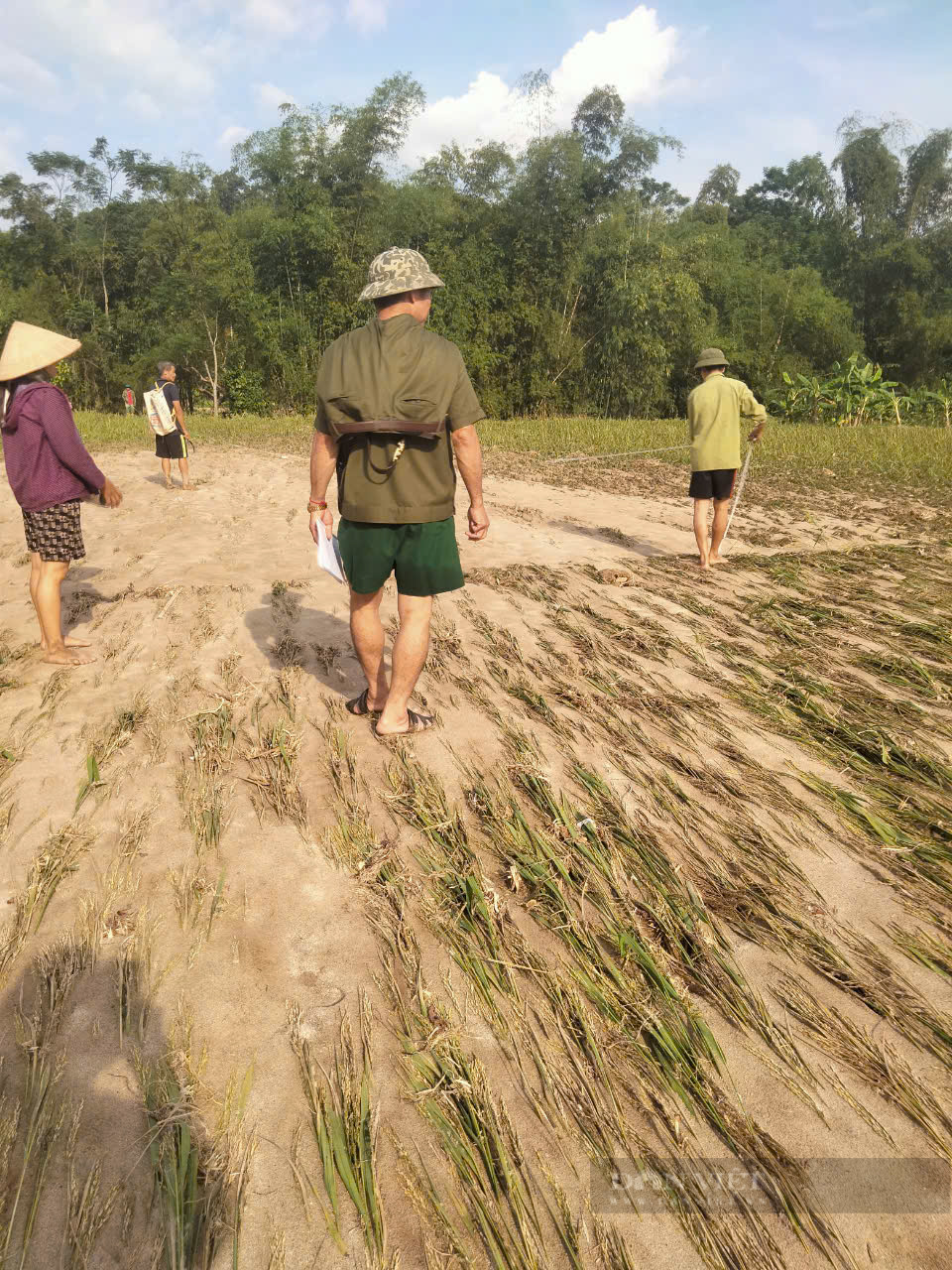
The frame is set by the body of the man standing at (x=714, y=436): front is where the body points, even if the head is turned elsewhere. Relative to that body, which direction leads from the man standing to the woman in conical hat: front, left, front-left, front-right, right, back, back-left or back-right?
back-left

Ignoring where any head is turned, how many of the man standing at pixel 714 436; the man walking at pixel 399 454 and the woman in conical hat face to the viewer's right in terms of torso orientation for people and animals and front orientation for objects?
1

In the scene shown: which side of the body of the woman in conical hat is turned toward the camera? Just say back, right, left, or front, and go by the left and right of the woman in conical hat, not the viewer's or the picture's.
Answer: right

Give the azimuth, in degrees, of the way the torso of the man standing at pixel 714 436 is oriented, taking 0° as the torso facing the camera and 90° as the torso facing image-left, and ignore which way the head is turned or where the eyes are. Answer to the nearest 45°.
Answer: approximately 180°

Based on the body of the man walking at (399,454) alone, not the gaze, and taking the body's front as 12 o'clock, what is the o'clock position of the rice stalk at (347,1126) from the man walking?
The rice stalk is roughly at 6 o'clock from the man walking.

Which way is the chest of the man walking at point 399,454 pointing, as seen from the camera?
away from the camera

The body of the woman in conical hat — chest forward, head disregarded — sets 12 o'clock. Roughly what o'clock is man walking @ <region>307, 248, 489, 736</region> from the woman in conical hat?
The man walking is roughly at 2 o'clock from the woman in conical hat.

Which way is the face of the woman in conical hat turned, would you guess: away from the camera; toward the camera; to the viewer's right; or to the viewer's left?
to the viewer's right

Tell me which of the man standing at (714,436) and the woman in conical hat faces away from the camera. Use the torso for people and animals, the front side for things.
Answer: the man standing

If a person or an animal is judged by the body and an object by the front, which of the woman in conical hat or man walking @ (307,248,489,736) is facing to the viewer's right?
the woman in conical hat

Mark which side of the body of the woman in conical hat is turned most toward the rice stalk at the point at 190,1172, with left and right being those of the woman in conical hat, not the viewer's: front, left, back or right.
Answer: right

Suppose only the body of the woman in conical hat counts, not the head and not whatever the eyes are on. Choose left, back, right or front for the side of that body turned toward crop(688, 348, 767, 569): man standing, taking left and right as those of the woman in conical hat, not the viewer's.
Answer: front

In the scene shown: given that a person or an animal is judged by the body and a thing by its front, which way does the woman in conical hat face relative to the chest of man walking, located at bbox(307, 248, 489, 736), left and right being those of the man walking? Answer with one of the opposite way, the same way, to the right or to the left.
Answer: to the right

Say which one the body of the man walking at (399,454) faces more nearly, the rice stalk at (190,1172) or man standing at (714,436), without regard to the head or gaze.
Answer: the man standing

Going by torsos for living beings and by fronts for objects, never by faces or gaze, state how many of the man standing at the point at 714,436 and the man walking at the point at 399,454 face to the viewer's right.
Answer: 0

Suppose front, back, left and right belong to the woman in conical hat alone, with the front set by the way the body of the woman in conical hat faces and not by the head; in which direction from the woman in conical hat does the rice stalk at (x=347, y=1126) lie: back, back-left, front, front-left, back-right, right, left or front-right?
right

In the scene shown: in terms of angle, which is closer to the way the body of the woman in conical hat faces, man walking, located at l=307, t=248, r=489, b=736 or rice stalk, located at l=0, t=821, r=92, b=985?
the man walking
